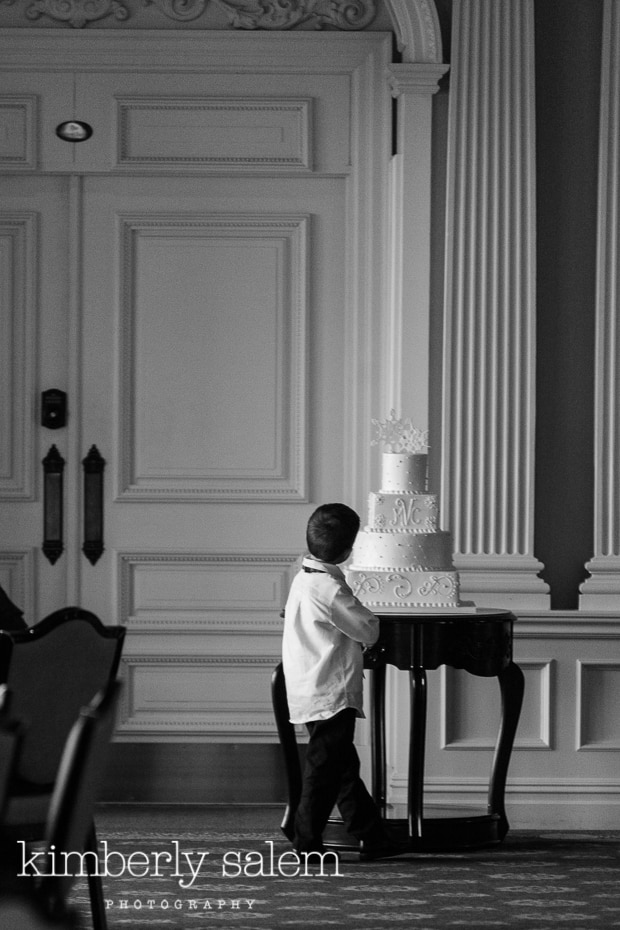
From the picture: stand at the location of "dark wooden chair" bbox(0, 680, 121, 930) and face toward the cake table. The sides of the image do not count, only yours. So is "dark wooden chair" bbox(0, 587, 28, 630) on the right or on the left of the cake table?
left

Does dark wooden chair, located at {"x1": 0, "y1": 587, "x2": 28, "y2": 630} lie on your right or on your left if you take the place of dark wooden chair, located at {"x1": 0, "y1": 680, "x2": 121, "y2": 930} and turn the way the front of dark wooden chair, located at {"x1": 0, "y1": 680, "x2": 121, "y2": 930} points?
on your right

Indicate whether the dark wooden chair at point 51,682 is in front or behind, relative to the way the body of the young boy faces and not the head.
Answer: behind

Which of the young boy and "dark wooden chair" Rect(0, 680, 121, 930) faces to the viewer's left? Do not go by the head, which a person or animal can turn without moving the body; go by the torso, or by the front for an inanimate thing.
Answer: the dark wooden chair

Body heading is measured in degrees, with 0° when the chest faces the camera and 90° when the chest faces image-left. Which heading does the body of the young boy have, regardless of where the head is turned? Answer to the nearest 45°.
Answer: approximately 225°

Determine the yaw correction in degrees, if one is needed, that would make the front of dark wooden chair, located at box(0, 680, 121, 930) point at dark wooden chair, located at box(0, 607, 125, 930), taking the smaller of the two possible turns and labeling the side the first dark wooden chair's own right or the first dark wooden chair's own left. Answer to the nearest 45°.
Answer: approximately 90° to the first dark wooden chair's own right

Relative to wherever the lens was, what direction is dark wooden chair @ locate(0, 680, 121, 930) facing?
facing to the left of the viewer
